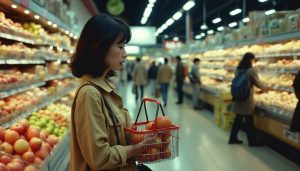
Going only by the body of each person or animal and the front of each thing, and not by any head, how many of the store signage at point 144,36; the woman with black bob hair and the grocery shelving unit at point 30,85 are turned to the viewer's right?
2

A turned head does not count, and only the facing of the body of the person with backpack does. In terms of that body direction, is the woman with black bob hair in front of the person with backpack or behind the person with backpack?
behind

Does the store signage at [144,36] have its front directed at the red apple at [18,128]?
yes

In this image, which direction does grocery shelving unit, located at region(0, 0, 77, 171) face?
to the viewer's right

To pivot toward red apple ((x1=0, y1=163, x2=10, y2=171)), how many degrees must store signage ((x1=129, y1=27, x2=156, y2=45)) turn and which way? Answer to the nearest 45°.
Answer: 0° — it already faces it

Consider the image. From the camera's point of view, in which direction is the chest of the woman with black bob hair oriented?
to the viewer's right

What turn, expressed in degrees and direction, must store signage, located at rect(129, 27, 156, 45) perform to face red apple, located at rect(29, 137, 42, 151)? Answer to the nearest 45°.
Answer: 0° — it already faces it

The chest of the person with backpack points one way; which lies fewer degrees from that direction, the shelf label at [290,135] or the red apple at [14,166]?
the shelf label
